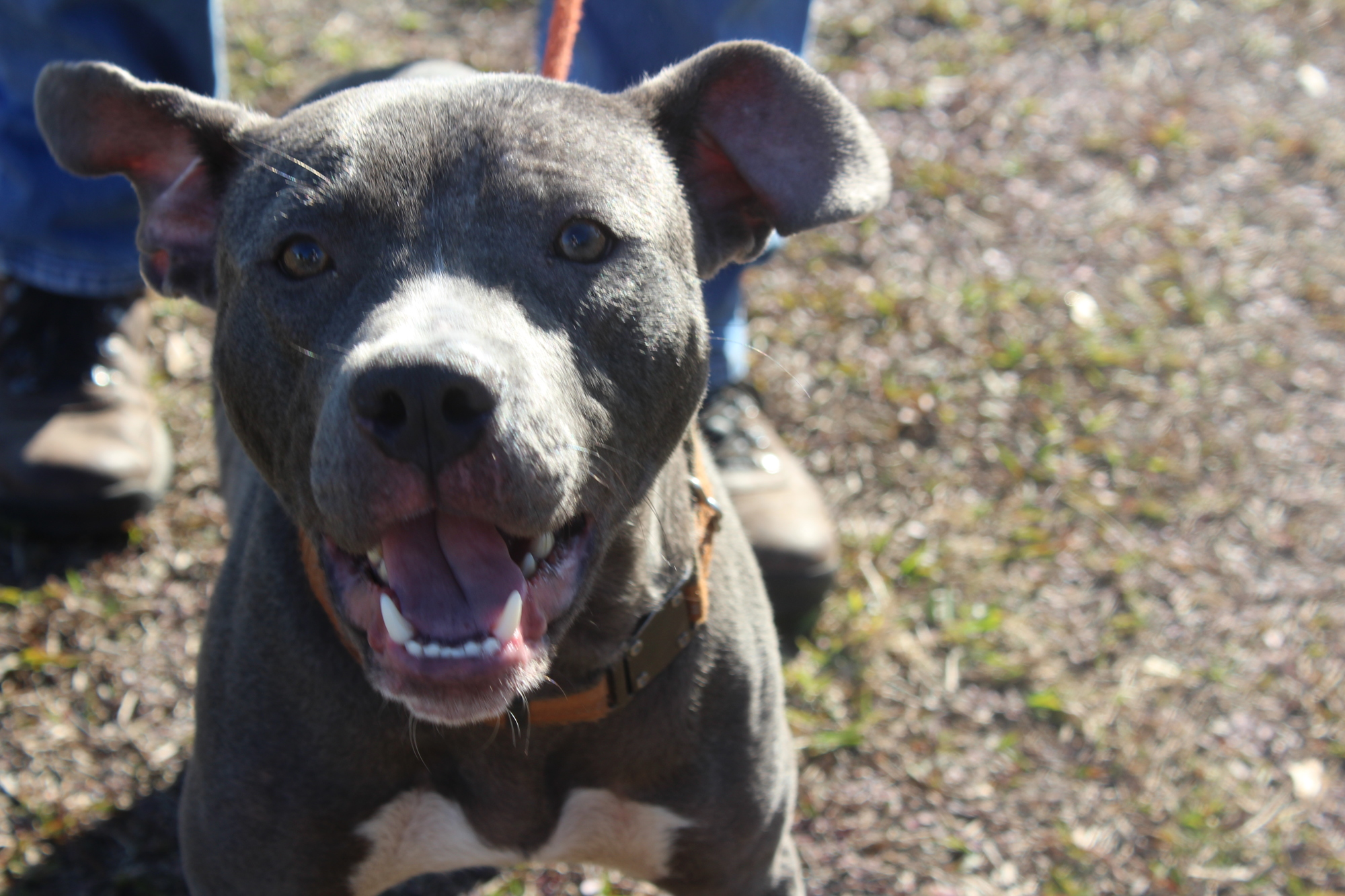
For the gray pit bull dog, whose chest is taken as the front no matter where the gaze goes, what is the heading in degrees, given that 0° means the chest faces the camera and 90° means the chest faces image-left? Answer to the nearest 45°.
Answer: approximately 0°
